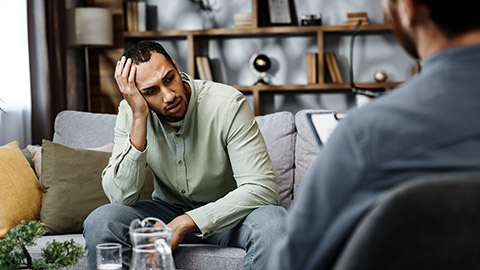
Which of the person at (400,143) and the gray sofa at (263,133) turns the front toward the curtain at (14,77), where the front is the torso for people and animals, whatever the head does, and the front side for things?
the person

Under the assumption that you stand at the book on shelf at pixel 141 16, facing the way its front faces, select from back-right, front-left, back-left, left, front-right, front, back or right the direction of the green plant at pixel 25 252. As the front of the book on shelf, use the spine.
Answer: front

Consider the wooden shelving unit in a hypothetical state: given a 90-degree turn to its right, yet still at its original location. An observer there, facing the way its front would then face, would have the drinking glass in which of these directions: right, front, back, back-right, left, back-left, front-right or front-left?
left

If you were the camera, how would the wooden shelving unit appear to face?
facing the viewer

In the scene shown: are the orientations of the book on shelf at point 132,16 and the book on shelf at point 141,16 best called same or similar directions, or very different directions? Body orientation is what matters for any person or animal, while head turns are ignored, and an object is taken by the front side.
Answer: same or similar directions

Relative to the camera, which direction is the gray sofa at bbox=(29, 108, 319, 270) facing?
toward the camera

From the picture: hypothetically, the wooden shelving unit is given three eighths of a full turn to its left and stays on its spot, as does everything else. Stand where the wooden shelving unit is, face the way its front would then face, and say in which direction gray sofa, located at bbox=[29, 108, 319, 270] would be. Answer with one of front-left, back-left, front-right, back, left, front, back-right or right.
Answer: back-right

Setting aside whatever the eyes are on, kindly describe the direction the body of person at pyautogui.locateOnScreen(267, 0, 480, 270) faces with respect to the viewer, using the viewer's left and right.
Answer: facing away from the viewer and to the left of the viewer

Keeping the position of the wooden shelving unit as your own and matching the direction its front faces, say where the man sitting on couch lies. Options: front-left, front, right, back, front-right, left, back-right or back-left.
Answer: front

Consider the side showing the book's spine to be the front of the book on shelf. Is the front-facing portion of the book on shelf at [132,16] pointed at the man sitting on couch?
yes

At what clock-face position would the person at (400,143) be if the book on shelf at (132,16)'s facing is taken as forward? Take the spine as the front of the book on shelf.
The person is roughly at 12 o'clock from the book on shelf.

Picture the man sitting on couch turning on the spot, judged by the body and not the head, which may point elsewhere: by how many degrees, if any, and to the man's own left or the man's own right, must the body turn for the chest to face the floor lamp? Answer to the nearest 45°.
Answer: approximately 180°

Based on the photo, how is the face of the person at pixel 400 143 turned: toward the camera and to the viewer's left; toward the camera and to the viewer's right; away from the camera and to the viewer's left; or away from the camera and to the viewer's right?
away from the camera and to the viewer's left

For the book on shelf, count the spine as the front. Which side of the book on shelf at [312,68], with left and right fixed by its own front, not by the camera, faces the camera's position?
front
